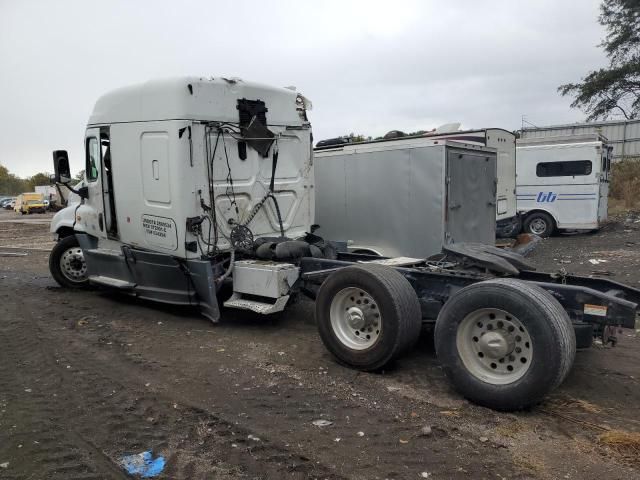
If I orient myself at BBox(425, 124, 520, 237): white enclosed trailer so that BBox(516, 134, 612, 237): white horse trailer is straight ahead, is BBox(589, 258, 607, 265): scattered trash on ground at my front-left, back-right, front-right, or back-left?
front-right

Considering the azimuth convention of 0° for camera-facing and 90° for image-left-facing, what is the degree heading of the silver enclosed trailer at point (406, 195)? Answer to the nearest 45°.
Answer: approximately 135°

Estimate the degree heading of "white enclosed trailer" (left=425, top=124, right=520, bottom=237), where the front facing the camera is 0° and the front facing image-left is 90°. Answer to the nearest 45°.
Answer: approximately 135°

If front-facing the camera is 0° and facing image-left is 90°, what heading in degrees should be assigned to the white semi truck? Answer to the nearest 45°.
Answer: approximately 135°

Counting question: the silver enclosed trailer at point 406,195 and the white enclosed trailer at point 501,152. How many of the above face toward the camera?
0

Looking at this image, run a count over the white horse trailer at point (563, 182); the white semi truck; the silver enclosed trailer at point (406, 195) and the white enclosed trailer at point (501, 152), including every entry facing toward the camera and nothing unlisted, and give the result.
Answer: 0
